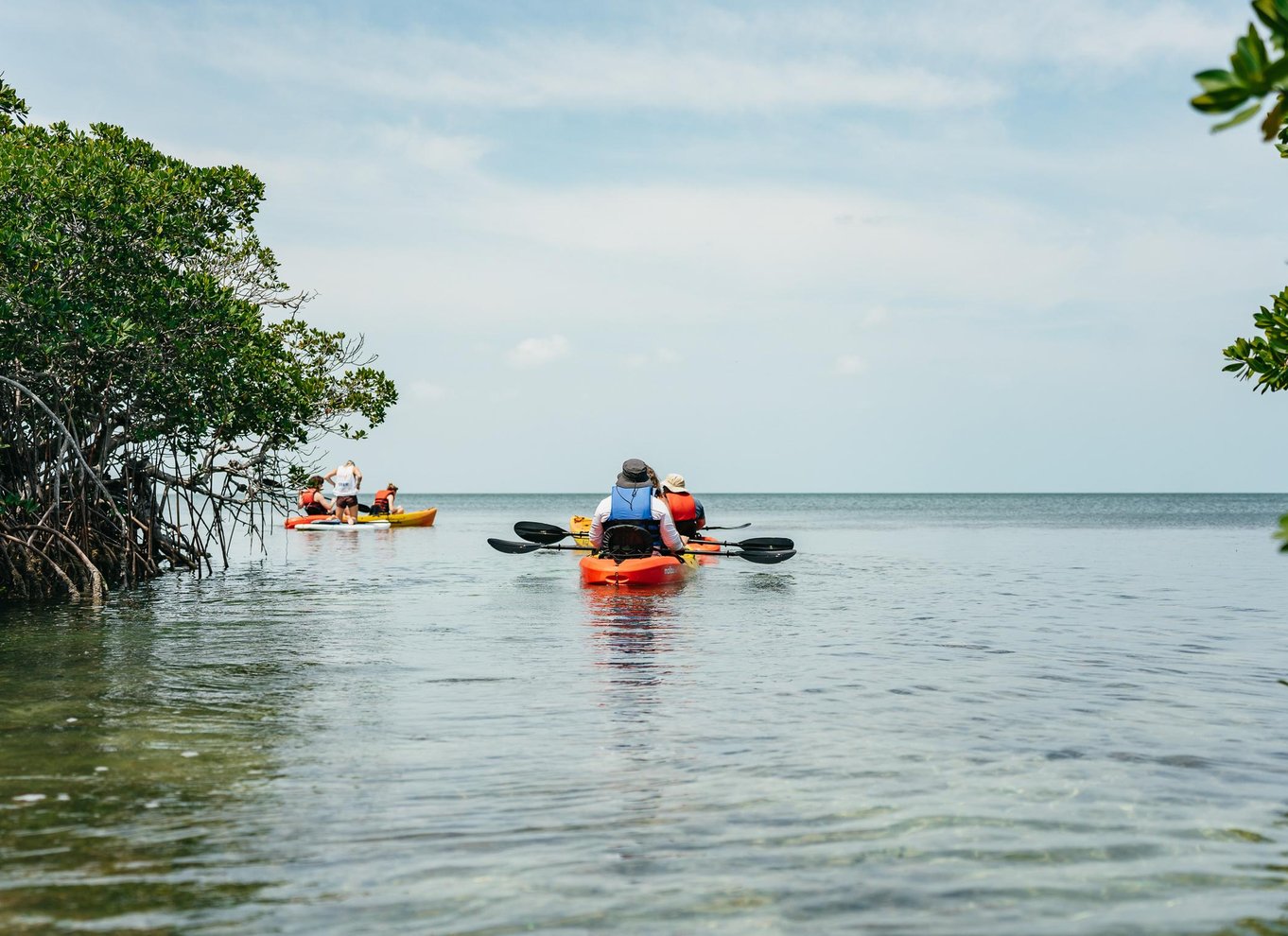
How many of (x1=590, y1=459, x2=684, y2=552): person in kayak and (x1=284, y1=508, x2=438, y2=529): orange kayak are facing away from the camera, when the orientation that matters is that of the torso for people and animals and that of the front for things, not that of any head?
1

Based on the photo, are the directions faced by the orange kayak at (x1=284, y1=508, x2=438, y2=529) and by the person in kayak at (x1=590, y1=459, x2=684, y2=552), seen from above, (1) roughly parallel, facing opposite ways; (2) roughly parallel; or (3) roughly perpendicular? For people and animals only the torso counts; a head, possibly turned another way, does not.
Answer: roughly perpendicular

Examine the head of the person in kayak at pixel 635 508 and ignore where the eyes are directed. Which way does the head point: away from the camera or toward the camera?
away from the camera

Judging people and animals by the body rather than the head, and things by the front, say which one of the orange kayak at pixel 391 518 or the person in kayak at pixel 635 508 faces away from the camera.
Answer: the person in kayak

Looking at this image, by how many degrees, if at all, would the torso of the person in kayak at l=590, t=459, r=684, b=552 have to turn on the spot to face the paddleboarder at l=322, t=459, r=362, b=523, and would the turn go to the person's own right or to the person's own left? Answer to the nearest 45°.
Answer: approximately 45° to the person's own left

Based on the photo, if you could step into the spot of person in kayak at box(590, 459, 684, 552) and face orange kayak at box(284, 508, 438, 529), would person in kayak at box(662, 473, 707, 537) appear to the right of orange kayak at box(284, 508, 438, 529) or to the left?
right

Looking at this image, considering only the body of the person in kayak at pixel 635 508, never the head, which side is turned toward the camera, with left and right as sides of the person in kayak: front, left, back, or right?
back
